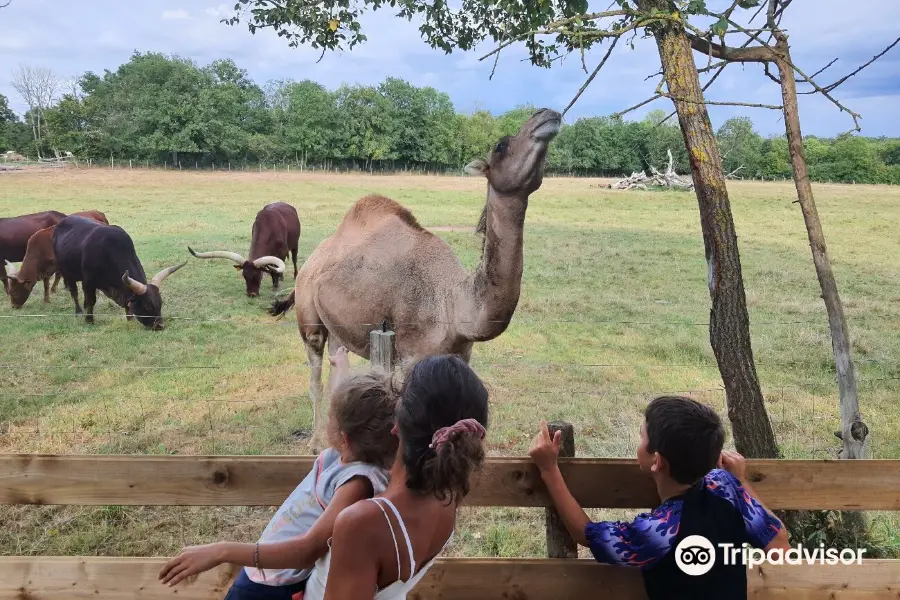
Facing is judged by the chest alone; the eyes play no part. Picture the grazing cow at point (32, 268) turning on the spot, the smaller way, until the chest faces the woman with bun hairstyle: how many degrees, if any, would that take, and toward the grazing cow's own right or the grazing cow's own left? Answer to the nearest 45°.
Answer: approximately 45° to the grazing cow's own left

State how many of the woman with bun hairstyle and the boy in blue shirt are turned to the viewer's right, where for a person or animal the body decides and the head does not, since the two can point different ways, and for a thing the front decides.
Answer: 0

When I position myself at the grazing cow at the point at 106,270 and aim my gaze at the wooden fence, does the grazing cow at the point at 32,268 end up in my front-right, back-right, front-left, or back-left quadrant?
back-right

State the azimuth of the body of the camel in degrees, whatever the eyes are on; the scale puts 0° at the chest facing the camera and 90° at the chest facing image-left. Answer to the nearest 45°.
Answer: approximately 270°

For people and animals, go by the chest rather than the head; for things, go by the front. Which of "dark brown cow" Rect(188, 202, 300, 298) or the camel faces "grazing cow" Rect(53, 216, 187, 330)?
the dark brown cow

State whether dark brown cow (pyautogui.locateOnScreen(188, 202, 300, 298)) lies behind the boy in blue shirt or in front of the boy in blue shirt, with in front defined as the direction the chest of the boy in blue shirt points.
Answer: in front

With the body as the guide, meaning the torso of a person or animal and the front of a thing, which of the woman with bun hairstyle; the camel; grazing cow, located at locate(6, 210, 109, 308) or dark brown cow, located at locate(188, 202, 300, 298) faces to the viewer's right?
the camel

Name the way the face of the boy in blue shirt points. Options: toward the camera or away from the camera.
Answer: away from the camera

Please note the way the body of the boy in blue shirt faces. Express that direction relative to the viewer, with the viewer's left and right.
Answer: facing away from the viewer and to the left of the viewer

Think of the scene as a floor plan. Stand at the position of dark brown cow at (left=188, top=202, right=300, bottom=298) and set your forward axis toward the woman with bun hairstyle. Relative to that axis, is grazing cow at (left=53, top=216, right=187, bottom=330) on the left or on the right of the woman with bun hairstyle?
right

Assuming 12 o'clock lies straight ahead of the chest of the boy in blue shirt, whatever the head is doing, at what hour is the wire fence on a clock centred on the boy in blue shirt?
The wire fence is roughly at 12 o'clock from the boy in blue shirt.

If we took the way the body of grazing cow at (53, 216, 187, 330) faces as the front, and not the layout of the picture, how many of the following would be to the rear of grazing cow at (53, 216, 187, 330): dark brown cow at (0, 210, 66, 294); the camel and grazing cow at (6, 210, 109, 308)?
2

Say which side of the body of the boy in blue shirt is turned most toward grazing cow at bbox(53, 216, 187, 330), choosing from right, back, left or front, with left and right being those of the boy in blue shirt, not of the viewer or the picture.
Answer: front

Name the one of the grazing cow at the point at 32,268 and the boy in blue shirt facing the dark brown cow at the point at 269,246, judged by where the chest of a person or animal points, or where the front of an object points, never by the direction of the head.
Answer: the boy in blue shirt

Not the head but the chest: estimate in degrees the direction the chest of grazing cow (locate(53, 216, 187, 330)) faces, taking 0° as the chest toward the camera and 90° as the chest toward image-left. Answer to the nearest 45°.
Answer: approximately 315°

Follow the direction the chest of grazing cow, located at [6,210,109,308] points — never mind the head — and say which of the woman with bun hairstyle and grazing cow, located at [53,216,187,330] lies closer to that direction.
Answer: the woman with bun hairstyle

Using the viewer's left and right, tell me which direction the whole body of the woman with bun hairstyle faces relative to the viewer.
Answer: facing away from the viewer and to the left of the viewer

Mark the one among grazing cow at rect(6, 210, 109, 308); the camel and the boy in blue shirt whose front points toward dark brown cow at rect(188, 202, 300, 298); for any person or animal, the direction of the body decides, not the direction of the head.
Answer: the boy in blue shirt

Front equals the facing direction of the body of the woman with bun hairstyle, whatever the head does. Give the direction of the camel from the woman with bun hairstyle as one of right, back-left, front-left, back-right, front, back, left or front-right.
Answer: front-right
